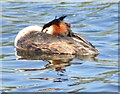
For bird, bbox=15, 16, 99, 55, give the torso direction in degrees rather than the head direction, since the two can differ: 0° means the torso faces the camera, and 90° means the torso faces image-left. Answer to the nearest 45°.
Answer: approximately 90°
